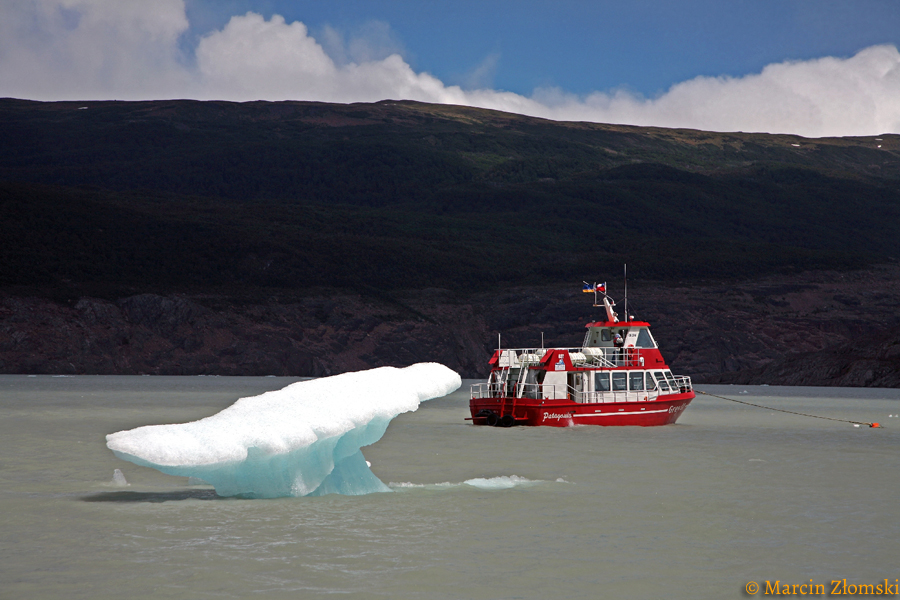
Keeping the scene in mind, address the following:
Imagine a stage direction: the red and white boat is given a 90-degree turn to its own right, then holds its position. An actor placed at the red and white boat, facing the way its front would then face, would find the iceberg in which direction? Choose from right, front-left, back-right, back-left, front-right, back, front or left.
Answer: front-right

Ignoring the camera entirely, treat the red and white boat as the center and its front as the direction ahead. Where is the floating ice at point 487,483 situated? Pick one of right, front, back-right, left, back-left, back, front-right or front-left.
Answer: back-right

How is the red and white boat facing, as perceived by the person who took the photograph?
facing away from the viewer and to the right of the viewer
